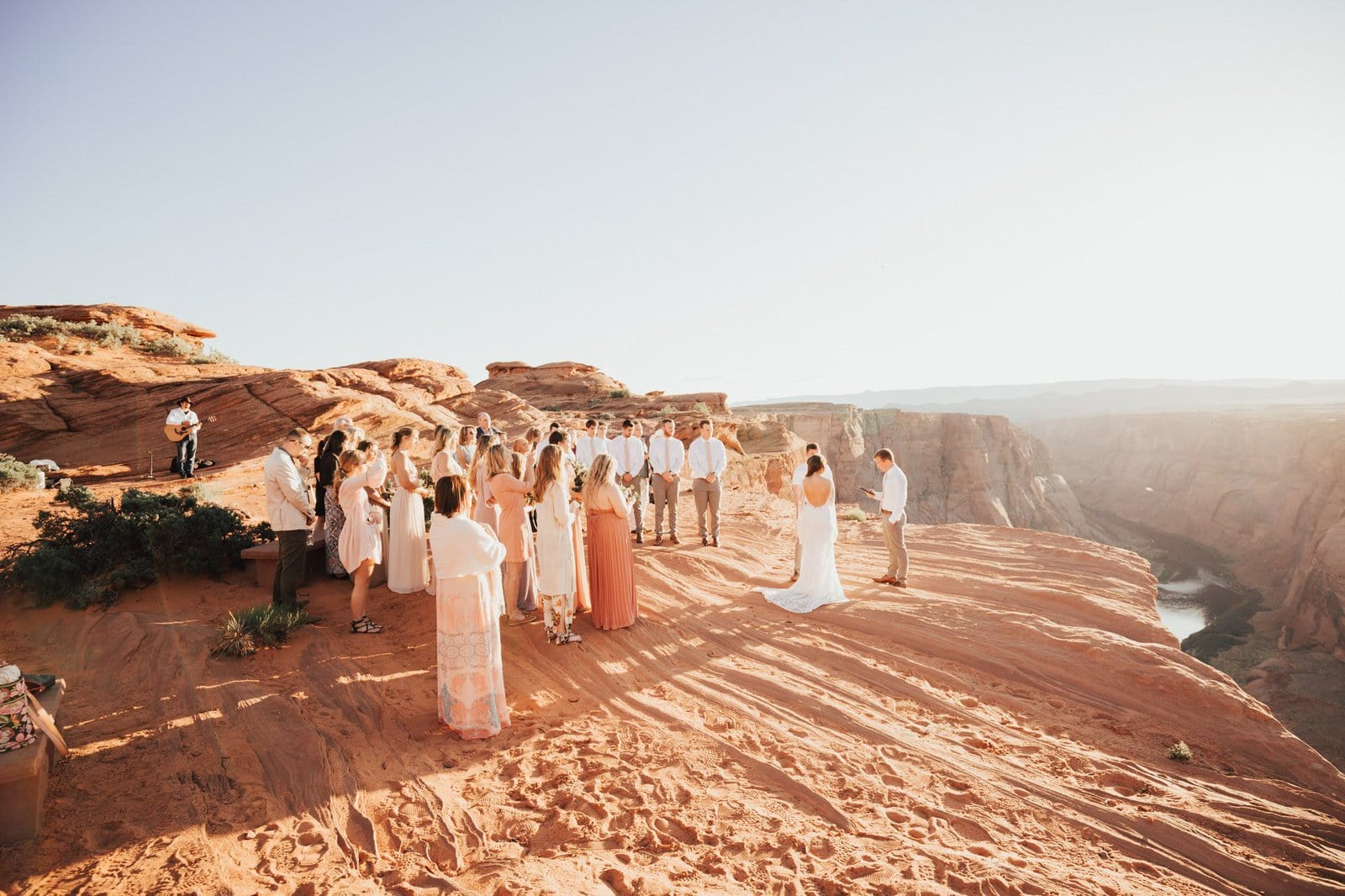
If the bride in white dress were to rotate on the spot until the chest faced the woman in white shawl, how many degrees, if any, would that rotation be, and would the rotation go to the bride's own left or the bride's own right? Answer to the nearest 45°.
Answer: approximately 135° to the bride's own left

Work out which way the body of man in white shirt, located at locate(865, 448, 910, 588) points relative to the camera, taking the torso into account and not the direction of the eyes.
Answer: to the viewer's left

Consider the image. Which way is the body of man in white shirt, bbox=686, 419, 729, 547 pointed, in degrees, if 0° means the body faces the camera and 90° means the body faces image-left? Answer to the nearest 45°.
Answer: approximately 0°

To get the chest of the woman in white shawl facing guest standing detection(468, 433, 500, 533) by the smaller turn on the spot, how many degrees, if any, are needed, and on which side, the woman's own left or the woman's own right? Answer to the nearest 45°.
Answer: approximately 45° to the woman's own left

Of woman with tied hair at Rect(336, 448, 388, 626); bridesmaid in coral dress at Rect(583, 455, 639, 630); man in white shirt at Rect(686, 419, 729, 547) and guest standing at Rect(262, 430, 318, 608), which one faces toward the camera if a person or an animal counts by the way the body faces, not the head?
the man in white shirt

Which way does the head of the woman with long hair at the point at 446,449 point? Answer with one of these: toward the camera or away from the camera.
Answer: away from the camera

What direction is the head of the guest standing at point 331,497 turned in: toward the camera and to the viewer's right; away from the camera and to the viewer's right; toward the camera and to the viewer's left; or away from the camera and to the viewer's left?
away from the camera and to the viewer's right

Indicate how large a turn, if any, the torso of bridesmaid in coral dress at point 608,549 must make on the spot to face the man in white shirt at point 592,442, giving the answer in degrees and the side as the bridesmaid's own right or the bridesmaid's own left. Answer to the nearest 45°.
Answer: approximately 45° to the bridesmaid's own left

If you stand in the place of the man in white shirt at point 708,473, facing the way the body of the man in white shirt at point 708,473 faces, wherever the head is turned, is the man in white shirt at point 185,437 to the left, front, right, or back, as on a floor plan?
right

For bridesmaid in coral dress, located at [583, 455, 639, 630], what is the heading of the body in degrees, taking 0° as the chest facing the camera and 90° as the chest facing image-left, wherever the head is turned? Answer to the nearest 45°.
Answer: approximately 225°

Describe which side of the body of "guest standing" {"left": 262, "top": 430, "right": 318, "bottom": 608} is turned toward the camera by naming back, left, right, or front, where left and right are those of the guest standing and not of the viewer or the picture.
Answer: right

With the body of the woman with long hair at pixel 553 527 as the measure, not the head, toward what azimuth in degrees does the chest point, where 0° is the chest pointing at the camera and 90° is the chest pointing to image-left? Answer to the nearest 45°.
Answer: approximately 225°

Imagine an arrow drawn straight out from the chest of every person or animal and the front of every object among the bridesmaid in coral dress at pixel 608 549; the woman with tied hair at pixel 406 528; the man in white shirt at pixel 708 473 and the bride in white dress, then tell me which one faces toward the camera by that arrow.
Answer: the man in white shirt
